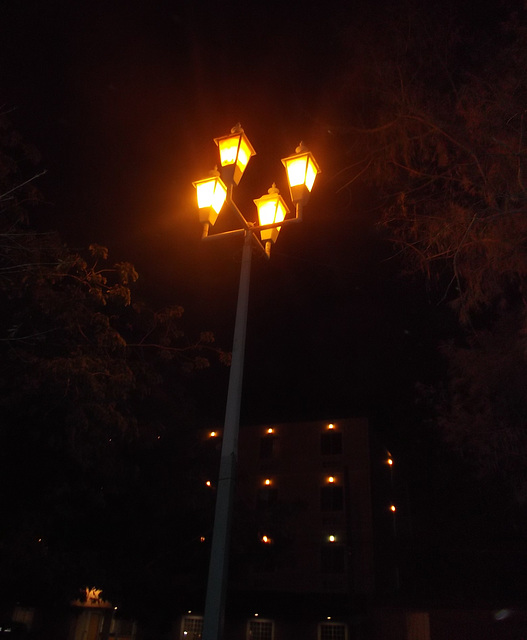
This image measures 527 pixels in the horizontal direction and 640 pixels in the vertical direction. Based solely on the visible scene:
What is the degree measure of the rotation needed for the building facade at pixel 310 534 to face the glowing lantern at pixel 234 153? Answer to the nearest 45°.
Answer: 0° — it already faces it

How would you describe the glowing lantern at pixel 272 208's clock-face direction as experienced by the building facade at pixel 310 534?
The glowing lantern is roughly at 12 o'clock from the building facade.

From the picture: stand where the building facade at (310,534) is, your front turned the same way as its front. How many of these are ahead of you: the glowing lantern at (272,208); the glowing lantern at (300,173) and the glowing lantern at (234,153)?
3

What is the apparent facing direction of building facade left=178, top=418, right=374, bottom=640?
toward the camera

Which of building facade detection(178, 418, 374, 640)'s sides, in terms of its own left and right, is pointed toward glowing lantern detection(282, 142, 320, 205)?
front
